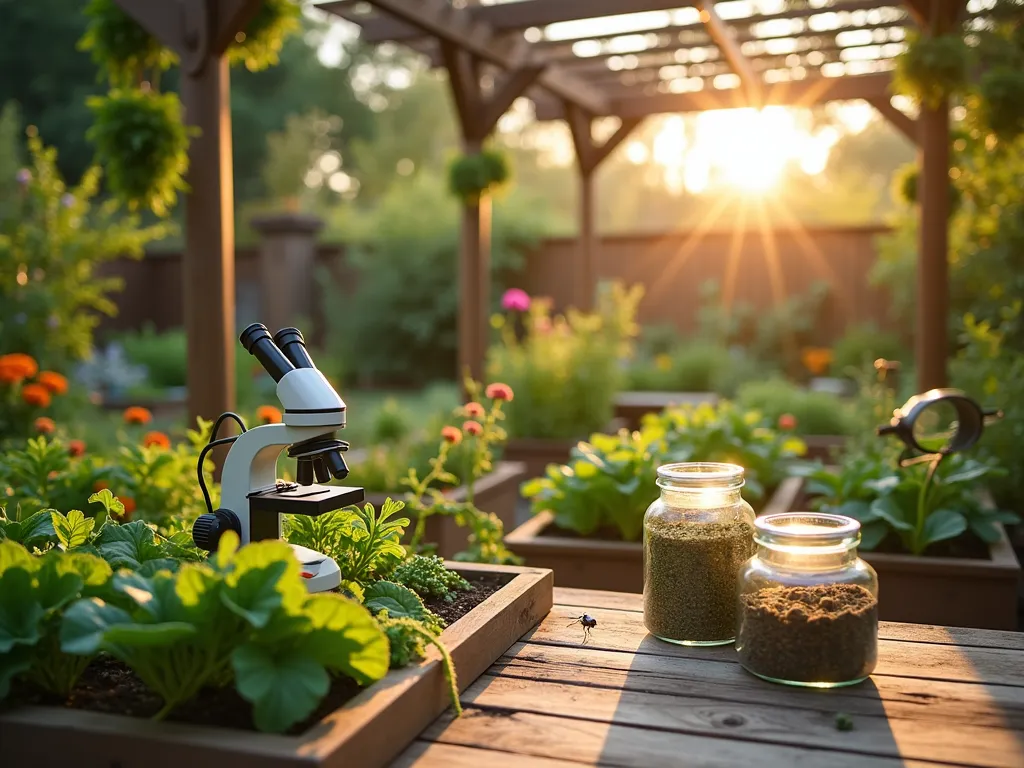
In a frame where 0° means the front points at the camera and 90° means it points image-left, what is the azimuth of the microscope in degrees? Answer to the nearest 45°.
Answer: approximately 315°

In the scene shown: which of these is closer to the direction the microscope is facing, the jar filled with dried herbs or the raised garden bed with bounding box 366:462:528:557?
the jar filled with dried herbs

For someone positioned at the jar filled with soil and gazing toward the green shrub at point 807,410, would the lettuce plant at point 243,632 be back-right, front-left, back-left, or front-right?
back-left

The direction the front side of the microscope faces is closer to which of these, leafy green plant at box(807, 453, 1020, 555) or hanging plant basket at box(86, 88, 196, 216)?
the leafy green plant

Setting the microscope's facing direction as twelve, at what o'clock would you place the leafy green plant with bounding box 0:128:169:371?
The leafy green plant is roughly at 2 o'clock from the microscope.
